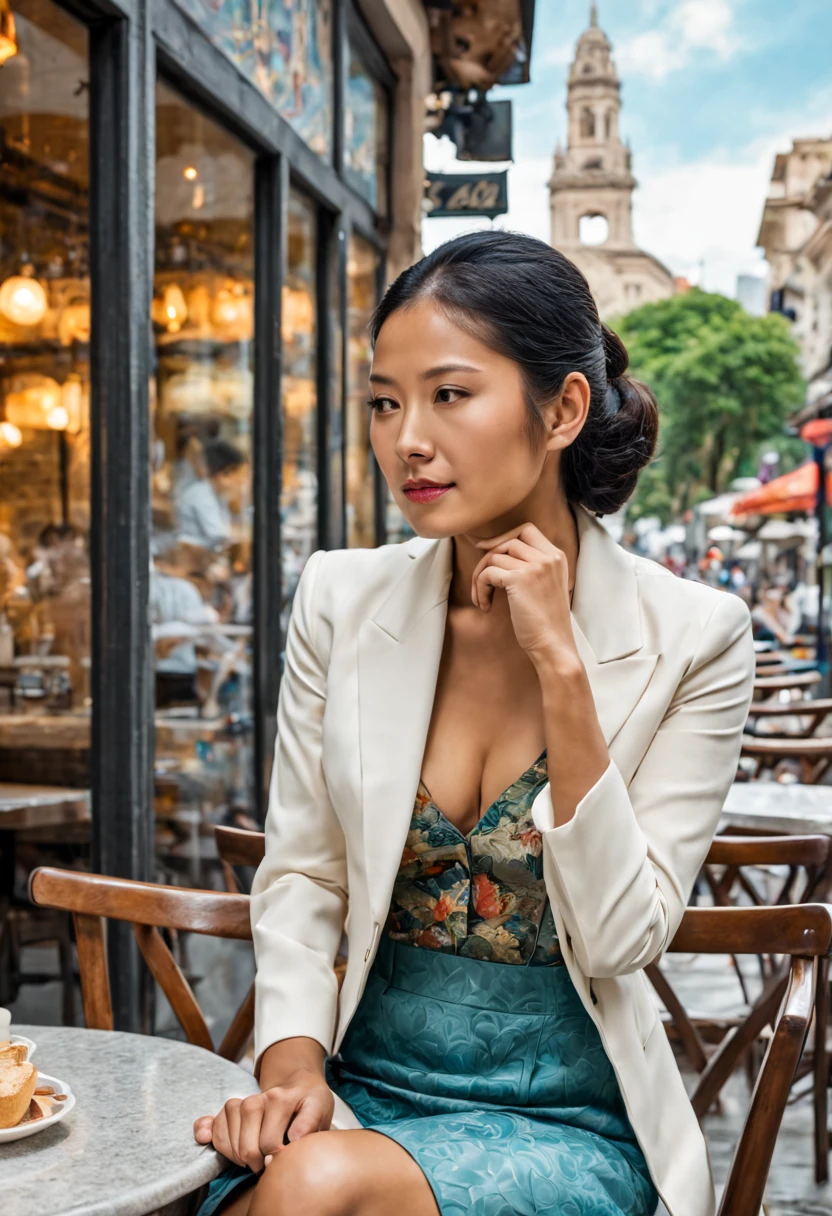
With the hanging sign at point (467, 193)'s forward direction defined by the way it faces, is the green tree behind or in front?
behind

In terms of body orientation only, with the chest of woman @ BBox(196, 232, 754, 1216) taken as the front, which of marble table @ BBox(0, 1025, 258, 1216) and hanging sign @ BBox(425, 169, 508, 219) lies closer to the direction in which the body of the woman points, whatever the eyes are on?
the marble table

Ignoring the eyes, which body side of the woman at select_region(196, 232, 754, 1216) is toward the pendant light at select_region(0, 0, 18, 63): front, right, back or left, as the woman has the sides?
right

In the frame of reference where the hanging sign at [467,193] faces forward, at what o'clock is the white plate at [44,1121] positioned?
The white plate is roughly at 12 o'clock from the hanging sign.

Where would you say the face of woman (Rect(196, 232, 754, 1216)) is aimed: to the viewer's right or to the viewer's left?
to the viewer's left

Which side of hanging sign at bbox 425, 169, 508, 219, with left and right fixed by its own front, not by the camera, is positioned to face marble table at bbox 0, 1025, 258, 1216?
front

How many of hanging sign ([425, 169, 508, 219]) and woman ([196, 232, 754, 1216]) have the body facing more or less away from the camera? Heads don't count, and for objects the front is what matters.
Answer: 0

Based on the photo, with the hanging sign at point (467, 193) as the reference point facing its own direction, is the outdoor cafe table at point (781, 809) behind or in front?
in front

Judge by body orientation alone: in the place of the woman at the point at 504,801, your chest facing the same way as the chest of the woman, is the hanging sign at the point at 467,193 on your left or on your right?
on your right

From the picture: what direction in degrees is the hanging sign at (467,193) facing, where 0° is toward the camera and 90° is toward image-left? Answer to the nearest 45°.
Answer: approximately 0°

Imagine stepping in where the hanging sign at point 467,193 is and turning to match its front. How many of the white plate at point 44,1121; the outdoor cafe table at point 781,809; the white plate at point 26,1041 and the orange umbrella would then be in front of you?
3

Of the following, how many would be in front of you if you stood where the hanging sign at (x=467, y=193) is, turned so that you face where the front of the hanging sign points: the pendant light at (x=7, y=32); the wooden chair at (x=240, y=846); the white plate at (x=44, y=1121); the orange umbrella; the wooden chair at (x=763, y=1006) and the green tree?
4

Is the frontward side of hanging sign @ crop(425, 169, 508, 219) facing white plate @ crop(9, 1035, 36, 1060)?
yes

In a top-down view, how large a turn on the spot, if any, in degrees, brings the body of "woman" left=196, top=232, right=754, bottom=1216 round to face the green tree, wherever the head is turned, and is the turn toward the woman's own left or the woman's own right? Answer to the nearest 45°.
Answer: approximately 135° to the woman's own right
